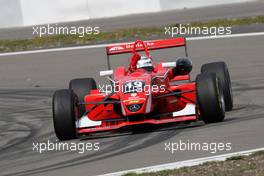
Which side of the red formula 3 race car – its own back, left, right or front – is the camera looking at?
front

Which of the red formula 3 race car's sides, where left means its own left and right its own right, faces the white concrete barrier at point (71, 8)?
back
